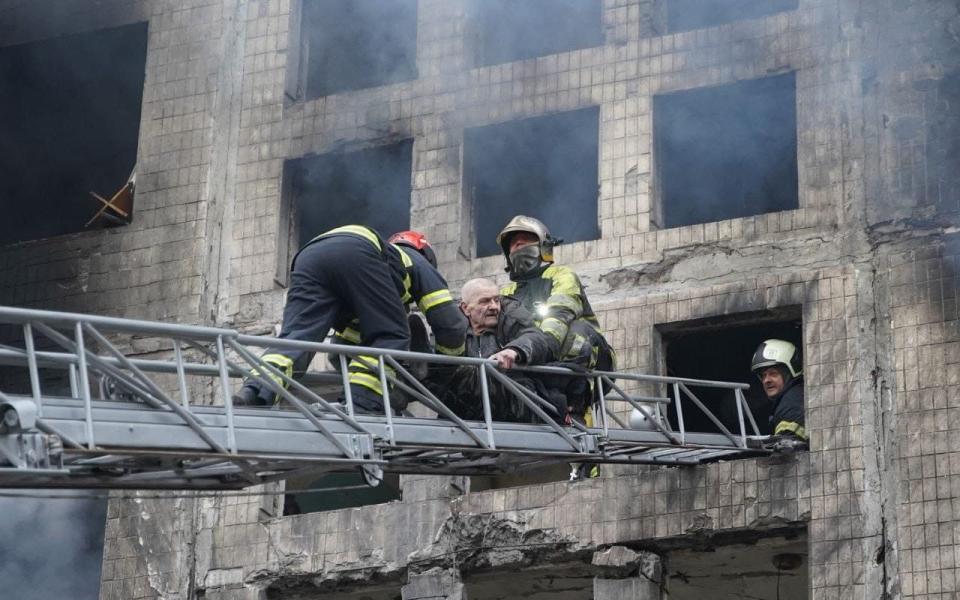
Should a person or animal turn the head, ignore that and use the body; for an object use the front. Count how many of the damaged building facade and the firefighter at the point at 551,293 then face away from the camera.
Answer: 0

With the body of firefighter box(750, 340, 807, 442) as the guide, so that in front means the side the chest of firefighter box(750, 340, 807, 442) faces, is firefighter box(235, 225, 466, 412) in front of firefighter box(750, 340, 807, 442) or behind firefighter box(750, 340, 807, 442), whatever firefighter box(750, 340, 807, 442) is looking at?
in front

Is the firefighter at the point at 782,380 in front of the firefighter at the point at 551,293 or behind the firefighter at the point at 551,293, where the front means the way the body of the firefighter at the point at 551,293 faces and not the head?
behind

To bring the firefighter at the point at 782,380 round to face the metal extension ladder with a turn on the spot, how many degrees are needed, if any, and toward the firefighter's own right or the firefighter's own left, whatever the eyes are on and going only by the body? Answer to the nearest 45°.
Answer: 0° — they already face it

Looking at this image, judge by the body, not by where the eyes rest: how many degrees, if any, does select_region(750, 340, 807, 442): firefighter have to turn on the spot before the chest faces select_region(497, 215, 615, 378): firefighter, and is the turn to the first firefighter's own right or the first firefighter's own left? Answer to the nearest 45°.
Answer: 0° — they already face them

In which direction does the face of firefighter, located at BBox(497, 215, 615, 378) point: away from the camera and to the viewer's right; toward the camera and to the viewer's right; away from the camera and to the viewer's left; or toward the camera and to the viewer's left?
toward the camera and to the viewer's left

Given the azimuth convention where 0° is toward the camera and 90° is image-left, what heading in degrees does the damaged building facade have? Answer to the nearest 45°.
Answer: approximately 45°

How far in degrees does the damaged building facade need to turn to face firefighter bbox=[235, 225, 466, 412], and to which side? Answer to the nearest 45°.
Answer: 0° — it already faces them
